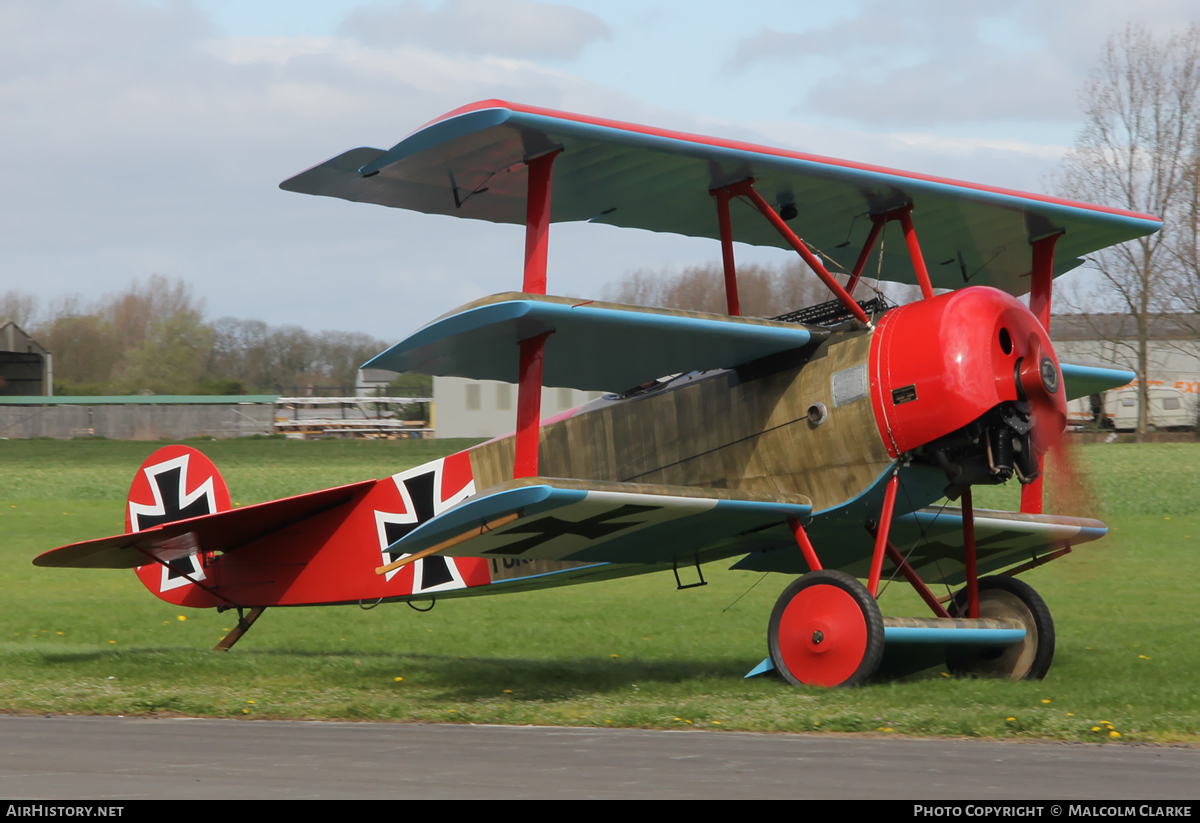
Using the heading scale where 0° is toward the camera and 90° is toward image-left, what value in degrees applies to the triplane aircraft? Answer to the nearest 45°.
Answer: approximately 315°

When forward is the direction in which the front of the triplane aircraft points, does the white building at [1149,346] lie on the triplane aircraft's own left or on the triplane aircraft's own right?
on the triplane aircraft's own left

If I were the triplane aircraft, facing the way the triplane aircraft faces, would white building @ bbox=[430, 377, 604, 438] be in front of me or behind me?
behind
